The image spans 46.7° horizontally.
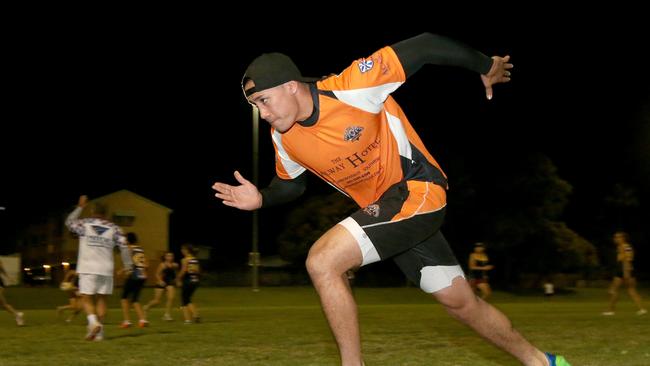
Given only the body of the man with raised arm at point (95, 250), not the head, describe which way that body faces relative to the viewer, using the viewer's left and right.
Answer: facing away from the viewer

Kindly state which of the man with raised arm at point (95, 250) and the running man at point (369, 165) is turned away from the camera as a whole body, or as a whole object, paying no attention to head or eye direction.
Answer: the man with raised arm at point (95, 250)

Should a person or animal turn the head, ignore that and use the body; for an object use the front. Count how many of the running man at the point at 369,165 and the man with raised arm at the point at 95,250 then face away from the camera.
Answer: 1

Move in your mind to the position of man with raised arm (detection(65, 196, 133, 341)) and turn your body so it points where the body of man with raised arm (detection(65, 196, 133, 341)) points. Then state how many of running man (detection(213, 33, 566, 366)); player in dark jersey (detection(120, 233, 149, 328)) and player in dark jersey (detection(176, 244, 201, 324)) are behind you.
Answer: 1

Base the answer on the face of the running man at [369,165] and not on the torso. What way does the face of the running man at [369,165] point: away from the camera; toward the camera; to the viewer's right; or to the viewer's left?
to the viewer's left

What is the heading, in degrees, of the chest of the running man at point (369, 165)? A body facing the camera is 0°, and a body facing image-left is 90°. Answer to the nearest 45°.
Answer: approximately 45°

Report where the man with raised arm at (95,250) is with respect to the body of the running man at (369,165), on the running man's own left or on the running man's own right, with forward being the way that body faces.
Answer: on the running man's own right

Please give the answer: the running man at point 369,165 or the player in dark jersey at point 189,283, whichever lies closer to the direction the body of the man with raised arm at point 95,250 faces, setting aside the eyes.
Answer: the player in dark jersey
